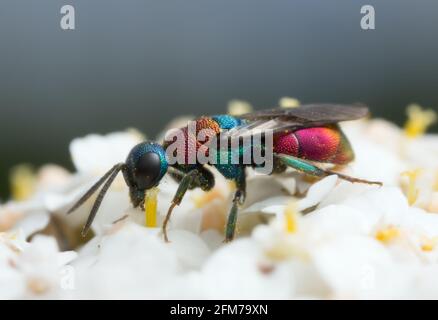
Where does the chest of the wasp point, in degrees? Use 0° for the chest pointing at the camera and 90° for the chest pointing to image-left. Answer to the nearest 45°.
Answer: approximately 90°
